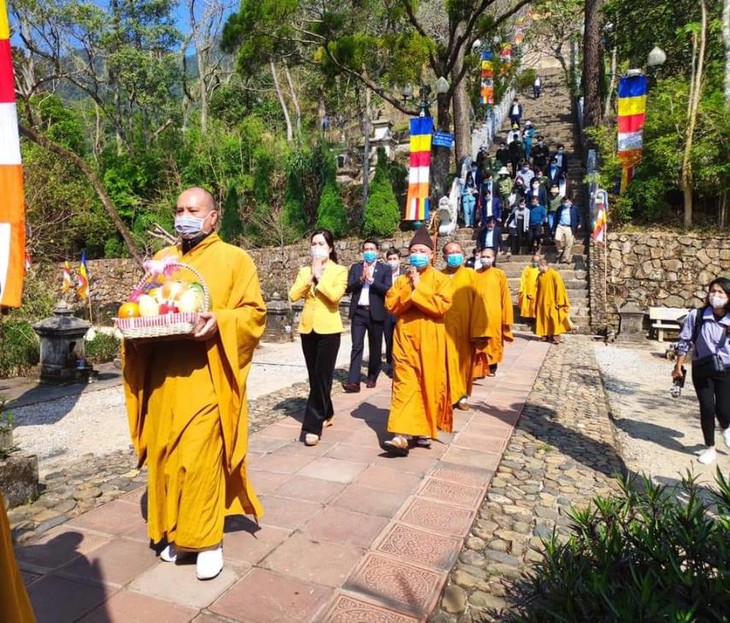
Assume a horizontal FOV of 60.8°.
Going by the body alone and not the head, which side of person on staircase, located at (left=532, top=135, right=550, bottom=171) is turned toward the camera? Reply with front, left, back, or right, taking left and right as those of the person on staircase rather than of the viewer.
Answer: front

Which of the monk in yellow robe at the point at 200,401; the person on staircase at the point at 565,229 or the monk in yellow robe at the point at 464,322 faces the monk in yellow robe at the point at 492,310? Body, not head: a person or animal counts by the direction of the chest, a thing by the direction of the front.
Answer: the person on staircase

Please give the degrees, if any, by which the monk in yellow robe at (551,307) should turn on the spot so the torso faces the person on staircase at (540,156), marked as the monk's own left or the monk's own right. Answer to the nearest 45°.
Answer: approximately 135° to the monk's own right

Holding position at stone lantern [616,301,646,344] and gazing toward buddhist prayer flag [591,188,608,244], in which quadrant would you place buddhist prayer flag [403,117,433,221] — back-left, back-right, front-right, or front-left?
front-left

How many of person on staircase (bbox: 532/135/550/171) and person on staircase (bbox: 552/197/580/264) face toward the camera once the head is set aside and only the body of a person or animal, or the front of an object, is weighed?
2

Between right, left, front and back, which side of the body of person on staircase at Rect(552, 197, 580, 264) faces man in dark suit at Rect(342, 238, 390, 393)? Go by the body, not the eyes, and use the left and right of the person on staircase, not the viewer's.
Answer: front

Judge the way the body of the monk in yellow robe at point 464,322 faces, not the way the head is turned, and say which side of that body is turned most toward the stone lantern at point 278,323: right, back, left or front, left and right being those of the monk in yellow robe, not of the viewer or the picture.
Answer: right

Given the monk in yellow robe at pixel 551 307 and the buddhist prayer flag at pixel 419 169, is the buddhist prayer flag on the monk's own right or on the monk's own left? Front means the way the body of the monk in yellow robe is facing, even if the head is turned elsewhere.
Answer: on the monk's own right

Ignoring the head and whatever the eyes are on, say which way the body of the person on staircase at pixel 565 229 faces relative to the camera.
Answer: toward the camera

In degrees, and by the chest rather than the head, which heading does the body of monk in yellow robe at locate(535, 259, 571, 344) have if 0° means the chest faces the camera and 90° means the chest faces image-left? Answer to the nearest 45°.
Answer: approximately 45°

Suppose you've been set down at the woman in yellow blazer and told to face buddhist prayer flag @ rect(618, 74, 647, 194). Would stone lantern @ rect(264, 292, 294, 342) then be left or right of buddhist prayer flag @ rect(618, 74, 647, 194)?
left

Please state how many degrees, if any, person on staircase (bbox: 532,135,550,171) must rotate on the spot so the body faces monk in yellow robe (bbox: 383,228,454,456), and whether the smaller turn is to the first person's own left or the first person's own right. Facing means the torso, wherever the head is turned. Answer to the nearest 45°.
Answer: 0° — they already face them

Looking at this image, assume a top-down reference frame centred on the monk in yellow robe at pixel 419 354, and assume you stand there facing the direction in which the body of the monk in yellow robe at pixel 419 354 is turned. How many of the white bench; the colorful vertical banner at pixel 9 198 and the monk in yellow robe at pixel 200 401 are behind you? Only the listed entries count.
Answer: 1
